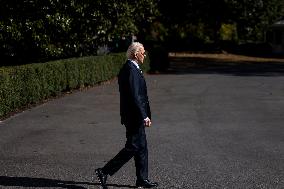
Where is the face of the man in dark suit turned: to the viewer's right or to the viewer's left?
to the viewer's right

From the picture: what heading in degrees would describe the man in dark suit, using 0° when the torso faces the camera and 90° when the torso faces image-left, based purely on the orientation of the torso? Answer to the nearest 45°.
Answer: approximately 270°

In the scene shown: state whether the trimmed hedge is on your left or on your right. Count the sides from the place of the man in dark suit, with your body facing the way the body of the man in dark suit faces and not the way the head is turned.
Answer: on your left
